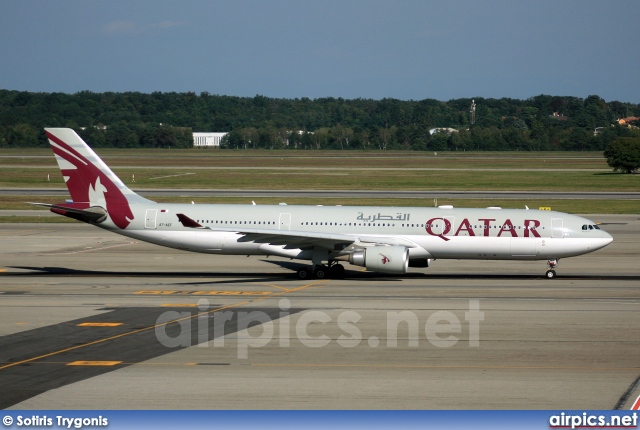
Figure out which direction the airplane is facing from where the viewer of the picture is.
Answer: facing to the right of the viewer
